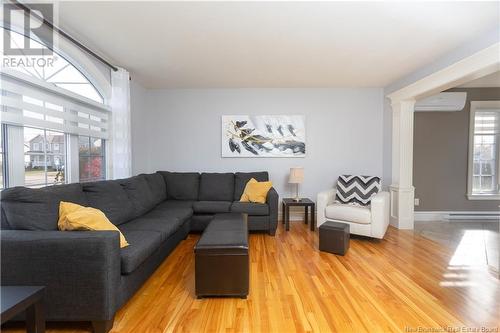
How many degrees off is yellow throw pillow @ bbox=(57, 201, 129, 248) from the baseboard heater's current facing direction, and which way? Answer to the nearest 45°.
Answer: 0° — it already faces it

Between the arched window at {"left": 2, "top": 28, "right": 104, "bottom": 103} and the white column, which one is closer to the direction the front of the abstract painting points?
the arched window

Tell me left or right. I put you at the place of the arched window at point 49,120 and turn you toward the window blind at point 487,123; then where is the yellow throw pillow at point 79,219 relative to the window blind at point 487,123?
right

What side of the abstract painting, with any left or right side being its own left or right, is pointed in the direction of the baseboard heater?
left

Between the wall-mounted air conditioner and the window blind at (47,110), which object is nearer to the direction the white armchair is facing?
the window blind

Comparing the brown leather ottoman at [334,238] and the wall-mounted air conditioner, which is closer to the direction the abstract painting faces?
the brown leather ottoman

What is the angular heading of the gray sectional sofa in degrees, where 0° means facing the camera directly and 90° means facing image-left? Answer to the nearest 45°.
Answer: approximately 315°

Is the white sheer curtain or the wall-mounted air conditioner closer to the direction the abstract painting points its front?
the white sheer curtain

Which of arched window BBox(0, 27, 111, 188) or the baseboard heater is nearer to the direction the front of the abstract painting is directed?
the arched window

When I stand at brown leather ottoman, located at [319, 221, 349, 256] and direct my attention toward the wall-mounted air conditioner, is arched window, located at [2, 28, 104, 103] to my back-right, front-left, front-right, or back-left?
back-left

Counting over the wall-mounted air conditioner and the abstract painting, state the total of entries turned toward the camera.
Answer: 2

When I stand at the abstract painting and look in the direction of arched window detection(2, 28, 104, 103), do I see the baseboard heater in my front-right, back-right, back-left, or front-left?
back-left

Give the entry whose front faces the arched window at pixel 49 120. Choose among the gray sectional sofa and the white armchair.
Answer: the white armchair
